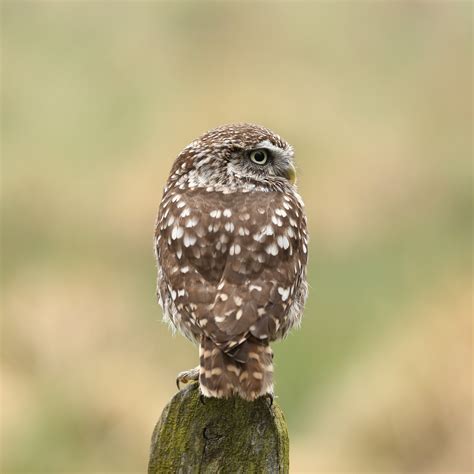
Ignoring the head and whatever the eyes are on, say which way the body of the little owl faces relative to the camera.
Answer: away from the camera
